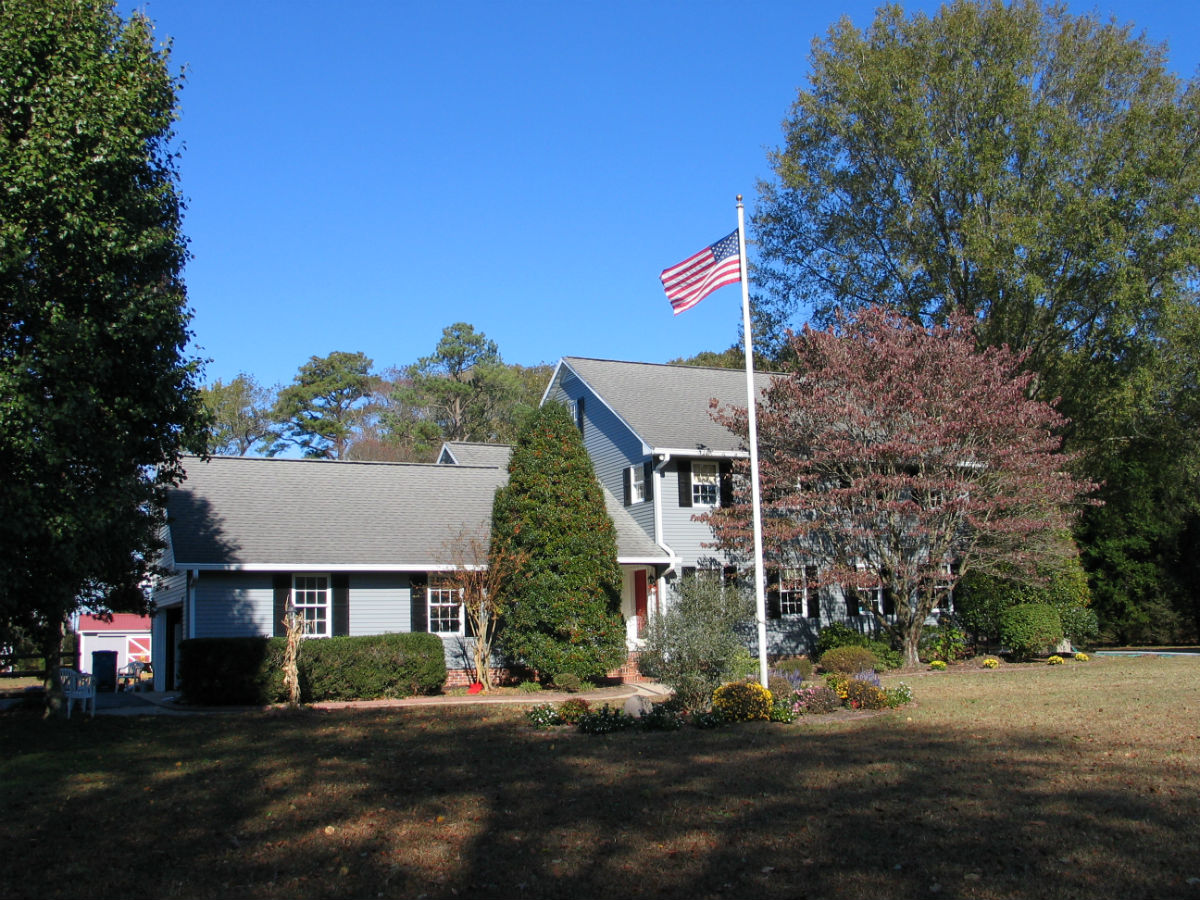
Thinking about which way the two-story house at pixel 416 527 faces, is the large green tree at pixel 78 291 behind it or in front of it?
in front

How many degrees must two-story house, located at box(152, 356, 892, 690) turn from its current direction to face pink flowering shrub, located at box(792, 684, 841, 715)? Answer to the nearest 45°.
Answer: approximately 45° to its left

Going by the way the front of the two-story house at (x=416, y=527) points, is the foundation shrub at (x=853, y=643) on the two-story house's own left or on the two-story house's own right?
on the two-story house's own left

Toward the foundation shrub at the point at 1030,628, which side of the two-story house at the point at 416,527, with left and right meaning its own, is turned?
left

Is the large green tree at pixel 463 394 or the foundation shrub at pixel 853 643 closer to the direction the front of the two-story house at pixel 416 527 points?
the foundation shrub

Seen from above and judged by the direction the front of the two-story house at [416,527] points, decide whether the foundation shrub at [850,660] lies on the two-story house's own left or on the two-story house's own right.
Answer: on the two-story house's own left

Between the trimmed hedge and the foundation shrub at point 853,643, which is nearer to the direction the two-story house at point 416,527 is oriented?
the trimmed hedge

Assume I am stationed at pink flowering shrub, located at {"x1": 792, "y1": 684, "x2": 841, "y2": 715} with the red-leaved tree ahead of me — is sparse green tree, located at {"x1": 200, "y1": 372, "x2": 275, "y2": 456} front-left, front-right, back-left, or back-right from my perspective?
front-left

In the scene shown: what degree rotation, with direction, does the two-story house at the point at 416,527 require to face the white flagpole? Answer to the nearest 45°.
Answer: approximately 45° to its left

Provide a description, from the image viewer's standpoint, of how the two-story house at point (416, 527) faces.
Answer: facing the viewer

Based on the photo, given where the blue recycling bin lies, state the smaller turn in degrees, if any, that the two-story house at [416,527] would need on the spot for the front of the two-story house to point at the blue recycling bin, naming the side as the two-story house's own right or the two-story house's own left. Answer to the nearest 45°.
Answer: approximately 90° to the two-story house's own right

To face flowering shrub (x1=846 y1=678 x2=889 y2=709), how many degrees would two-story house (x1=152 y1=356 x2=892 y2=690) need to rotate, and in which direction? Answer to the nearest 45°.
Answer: approximately 45° to its left

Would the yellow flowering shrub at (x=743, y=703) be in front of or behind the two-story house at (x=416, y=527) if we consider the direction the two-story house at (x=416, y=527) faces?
in front

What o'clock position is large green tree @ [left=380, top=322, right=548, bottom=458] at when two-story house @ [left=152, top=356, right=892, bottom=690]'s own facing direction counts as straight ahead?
The large green tree is roughly at 6 o'clock from the two-story house.

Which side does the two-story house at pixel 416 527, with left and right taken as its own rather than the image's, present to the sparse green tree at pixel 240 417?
back
